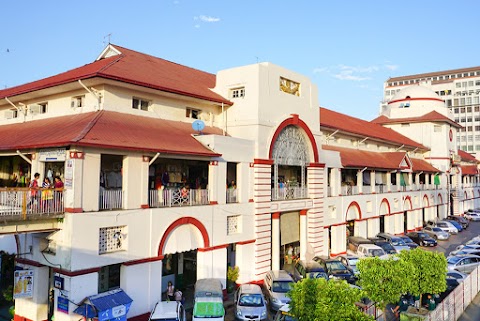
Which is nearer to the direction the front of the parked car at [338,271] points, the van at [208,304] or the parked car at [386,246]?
the van

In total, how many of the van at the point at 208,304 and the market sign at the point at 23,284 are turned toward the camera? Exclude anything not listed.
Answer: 2

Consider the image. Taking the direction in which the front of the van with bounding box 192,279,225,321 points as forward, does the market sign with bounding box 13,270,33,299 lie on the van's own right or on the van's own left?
on the van's own right

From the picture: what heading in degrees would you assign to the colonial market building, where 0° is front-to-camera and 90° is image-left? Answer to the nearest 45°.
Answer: approximately 315°

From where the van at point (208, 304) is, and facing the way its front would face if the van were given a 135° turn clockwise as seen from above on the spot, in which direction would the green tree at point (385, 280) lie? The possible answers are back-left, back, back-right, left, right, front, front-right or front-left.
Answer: back-right

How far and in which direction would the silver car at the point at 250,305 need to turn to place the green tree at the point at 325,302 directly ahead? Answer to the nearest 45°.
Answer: approximately 45° to its left

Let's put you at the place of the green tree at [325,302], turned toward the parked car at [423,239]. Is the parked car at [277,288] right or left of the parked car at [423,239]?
left
